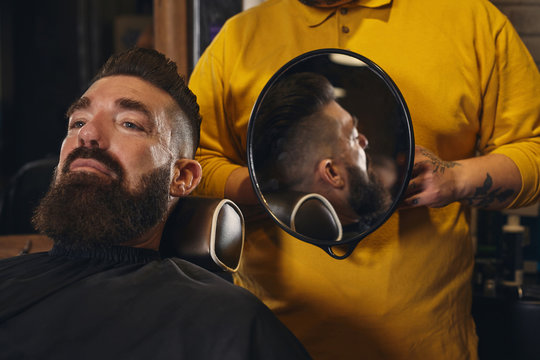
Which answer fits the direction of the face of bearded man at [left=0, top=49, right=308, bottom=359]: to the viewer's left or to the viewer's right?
to the viewer's left

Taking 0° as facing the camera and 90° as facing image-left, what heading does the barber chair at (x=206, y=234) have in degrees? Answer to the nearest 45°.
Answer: approximately 45°
